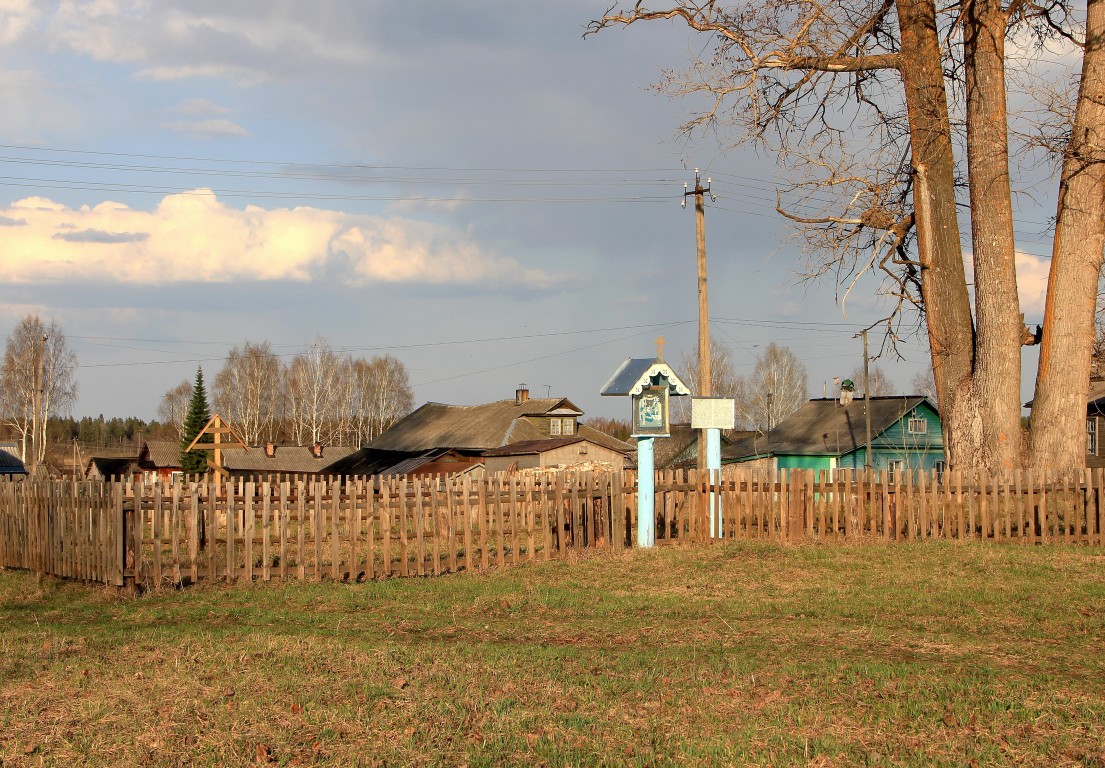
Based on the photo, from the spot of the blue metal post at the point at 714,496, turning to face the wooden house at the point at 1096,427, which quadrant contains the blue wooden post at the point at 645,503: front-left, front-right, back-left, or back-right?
back-left

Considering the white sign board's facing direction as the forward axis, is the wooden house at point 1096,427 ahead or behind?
behind

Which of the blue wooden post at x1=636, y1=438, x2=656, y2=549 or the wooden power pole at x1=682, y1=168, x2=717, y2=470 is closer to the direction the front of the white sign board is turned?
the blue wooden post

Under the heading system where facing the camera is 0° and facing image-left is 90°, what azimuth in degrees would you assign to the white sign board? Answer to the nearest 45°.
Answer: approximately 0°

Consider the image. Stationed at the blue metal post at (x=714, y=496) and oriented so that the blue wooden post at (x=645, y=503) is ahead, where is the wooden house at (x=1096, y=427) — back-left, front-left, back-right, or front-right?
back-right

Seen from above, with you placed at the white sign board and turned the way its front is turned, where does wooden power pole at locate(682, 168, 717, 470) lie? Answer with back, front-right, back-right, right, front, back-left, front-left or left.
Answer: back

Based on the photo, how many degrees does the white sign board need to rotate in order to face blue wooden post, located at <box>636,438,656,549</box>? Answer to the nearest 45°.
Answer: approximately 45° to its right

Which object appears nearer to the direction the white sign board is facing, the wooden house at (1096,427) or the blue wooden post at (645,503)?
the blue wooden post
